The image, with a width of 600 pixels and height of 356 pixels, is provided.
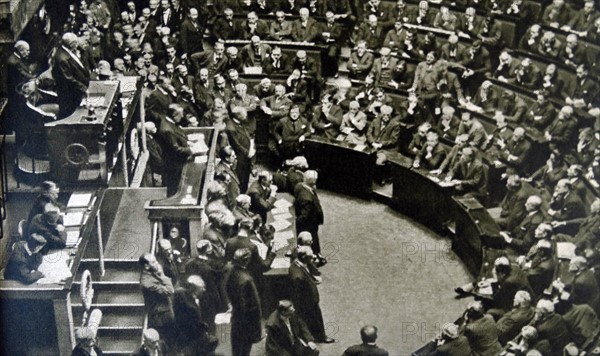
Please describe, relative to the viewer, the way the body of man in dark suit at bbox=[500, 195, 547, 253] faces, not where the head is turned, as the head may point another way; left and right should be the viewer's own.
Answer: facing to the left of the viewer

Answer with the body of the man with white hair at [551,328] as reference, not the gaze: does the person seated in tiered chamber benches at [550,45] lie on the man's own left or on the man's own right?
on the man's own right

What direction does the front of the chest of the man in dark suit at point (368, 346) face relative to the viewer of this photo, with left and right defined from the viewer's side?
facing away from the viewer

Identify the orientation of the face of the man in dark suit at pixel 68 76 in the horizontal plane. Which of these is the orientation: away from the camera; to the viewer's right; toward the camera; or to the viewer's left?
to the viewer's right

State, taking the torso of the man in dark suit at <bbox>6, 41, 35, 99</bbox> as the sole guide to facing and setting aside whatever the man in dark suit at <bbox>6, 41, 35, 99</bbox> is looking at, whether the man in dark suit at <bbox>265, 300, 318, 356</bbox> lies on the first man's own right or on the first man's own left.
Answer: on the first man's own right

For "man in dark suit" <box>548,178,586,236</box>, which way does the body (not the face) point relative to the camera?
to the viewer's left

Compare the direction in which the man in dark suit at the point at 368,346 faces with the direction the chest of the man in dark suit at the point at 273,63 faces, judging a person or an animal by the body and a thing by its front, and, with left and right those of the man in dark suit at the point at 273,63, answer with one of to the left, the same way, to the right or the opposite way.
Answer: the opposite way

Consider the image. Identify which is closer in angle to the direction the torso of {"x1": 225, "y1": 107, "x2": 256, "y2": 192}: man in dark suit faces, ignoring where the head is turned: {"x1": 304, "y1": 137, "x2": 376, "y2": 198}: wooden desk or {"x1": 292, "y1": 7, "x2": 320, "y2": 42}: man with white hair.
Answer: the wooden desk

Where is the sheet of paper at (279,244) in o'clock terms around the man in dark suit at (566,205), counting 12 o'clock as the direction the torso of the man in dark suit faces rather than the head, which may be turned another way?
The sheet of paper is roughly at 11 o'clock from the man in dark suit.
